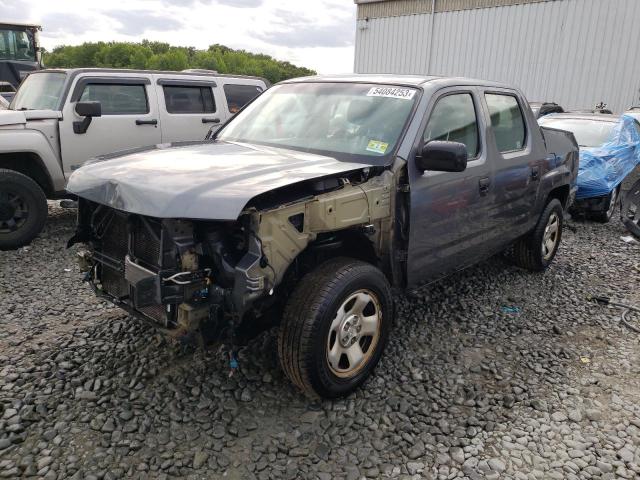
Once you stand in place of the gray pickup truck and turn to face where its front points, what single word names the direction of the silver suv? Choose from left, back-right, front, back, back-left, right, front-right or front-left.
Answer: right

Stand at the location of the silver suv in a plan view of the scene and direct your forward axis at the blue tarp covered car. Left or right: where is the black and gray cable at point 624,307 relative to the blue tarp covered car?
right

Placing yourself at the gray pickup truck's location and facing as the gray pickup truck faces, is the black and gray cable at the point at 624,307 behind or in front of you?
behind

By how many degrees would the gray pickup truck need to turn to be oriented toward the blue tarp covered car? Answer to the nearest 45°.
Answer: approximately 180°

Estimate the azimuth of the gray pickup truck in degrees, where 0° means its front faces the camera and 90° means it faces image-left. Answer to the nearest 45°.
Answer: approximately 45°
